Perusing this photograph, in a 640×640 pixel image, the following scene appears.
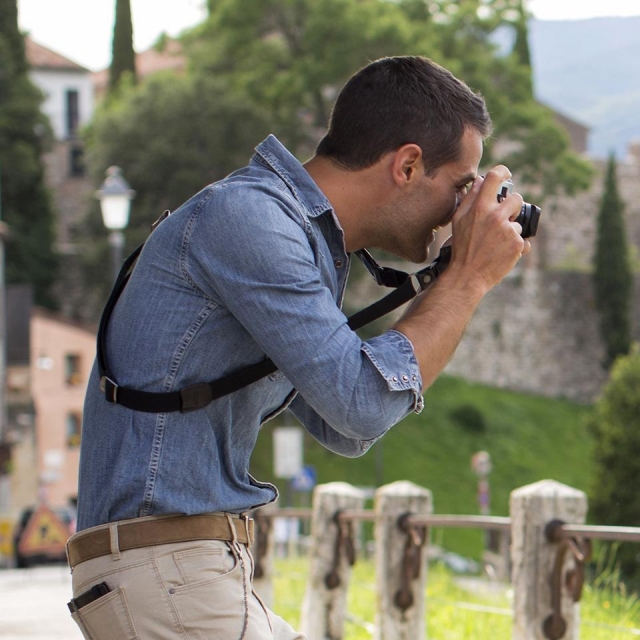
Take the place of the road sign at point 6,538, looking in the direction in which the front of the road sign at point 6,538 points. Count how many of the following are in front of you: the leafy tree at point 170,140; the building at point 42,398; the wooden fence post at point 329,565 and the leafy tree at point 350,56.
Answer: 1

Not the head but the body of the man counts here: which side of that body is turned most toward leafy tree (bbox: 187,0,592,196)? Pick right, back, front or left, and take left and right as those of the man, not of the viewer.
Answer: left

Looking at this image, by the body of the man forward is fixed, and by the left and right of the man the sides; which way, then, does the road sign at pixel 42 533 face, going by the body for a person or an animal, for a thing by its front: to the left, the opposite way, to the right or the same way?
to the right

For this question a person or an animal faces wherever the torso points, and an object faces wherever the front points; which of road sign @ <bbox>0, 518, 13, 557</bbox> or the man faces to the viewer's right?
the man

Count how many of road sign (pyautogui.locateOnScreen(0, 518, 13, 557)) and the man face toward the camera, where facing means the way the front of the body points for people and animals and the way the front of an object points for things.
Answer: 1

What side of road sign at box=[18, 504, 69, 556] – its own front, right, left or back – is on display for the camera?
front

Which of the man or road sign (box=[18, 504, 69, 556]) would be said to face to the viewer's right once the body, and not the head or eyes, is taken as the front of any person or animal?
the man

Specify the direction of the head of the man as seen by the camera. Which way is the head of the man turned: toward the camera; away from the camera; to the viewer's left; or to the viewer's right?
to the viewer's right

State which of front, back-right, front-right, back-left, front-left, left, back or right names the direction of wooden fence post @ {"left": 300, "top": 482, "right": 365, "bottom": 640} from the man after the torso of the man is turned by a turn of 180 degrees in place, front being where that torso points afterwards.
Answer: right

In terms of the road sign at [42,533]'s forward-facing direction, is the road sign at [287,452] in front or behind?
behind

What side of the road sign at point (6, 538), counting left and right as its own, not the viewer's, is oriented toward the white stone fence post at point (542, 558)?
front

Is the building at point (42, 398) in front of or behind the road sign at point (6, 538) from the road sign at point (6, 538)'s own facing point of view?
behind

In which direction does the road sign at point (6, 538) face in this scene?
toward the camera

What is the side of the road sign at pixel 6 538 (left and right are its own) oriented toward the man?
front

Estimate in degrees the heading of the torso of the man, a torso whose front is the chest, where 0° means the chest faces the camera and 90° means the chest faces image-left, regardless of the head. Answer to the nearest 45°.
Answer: approximately 270°

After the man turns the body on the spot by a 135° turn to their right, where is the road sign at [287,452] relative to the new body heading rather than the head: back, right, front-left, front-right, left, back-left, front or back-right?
back-right
